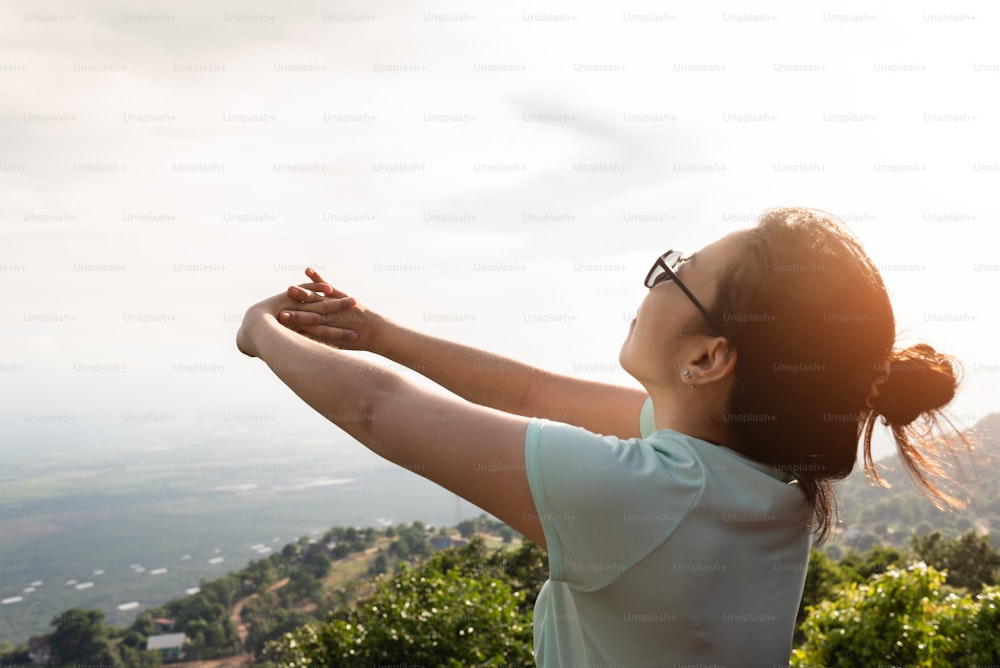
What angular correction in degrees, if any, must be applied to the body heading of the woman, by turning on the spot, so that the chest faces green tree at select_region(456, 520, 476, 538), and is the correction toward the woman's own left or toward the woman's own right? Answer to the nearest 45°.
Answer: approximately 45° to the woman's own right

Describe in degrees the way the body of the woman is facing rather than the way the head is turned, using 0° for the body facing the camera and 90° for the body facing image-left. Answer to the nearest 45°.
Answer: approximately 135°

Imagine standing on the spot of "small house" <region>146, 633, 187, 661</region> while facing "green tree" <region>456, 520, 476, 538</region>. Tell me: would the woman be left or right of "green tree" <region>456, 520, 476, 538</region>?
right

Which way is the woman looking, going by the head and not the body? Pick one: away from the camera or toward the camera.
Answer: away from the camera

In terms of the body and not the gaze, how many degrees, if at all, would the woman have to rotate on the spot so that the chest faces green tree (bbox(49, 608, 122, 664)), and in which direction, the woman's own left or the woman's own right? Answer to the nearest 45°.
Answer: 0° — they already face it
